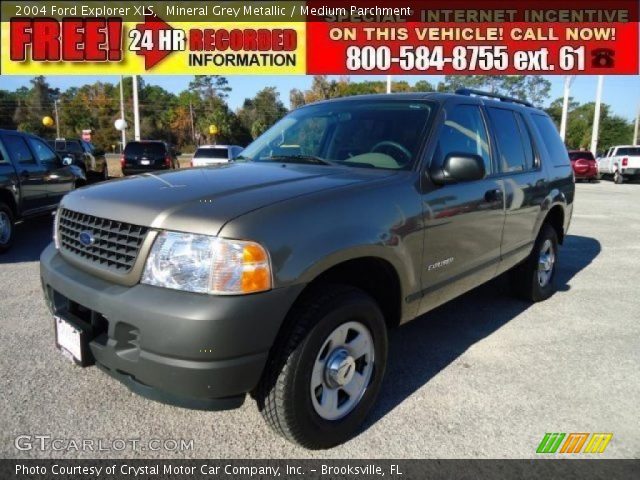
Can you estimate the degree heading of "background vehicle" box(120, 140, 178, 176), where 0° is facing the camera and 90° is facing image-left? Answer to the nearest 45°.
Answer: approximately 180°

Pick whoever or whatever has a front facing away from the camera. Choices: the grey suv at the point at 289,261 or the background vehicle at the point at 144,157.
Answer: the background vehicle

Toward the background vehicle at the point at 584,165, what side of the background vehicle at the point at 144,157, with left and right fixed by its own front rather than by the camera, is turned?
right

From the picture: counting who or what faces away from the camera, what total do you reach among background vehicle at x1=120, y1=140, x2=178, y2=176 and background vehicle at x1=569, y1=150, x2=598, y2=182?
2

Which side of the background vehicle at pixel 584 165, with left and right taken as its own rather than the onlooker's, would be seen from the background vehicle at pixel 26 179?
back

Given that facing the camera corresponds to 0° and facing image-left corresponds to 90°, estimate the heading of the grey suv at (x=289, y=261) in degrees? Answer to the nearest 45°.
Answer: approximately 45°

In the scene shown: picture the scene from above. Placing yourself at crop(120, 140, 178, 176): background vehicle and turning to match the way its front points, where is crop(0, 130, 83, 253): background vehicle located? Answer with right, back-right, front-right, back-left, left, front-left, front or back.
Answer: back

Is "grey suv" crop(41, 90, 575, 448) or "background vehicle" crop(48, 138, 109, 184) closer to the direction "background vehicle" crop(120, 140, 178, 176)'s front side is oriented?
the background vehicle

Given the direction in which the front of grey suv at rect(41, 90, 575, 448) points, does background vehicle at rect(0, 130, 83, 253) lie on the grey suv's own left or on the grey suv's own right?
on the grey suv's own right

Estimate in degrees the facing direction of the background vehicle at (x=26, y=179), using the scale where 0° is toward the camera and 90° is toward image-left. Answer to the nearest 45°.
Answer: approximately 225°

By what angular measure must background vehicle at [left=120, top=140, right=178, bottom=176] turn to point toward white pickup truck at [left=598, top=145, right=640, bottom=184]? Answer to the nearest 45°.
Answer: approximately 90° to its right

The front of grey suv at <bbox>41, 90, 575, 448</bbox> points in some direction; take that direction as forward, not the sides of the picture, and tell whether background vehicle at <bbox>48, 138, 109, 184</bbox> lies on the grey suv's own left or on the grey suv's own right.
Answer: on the grey suv's own right

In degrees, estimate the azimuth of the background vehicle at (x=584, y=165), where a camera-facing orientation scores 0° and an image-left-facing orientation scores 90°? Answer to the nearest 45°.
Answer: approximately 180°

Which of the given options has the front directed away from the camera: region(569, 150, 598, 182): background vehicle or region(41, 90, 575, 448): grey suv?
the background vehicle

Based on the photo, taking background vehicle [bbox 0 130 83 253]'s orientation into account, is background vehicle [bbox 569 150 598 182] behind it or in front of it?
in front

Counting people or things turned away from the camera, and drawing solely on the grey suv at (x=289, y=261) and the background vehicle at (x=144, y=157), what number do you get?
1
